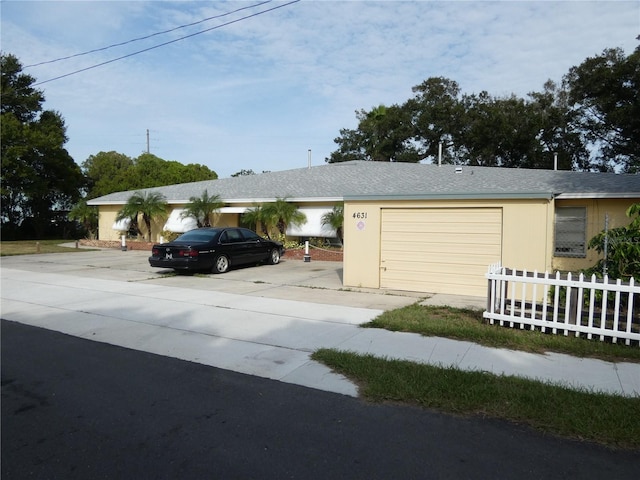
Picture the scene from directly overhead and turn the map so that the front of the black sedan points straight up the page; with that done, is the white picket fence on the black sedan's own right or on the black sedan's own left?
on the black sedan's own right

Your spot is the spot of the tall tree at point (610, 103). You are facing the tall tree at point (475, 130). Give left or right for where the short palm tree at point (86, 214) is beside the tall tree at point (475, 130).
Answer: left

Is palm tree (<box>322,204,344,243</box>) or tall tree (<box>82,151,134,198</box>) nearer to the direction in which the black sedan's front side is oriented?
the palm tree

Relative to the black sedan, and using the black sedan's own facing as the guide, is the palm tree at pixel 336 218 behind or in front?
in front

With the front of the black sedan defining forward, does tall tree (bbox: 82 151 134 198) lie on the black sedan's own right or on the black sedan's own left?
on the black sedan's own left

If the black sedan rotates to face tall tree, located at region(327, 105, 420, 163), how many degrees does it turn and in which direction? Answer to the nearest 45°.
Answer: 0° — it already faces it

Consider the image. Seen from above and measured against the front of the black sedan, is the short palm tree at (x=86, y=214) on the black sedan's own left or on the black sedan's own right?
on the black sedan's own left

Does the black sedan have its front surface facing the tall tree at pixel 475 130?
yes

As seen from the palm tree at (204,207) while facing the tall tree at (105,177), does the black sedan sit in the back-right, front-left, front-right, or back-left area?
back-left

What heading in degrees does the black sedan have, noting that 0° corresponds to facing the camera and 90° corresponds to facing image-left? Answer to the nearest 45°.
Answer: approximately 225°
